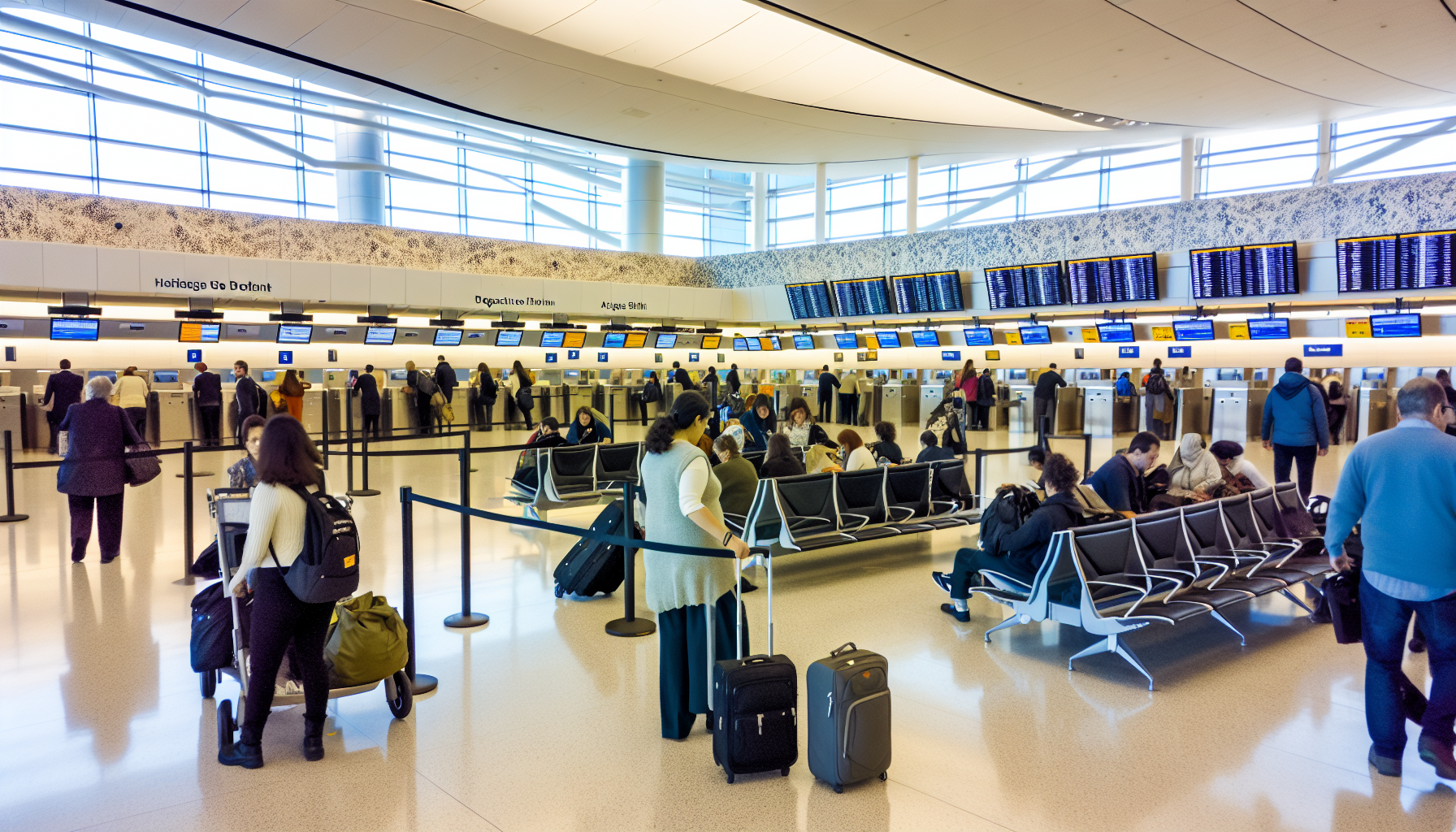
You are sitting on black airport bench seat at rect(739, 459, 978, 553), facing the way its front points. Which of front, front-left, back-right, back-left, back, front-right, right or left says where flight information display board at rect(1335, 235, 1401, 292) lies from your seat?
left

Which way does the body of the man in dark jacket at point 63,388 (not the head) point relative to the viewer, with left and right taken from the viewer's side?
facing away from the viewer

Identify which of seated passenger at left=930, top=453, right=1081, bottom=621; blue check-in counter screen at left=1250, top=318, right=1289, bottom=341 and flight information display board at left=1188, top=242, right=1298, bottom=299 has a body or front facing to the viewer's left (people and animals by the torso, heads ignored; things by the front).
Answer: the seated passenger

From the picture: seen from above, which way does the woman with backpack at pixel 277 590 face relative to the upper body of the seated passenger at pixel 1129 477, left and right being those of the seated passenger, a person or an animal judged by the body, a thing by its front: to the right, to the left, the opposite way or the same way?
the opposite way

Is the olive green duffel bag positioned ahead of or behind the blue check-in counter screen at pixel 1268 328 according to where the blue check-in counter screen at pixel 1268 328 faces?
ahead

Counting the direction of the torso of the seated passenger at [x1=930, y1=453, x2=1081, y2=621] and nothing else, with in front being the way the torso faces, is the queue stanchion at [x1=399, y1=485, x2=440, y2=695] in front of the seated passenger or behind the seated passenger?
in front

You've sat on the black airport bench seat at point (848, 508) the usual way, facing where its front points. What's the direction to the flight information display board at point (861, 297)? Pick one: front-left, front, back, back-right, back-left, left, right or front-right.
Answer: back-left

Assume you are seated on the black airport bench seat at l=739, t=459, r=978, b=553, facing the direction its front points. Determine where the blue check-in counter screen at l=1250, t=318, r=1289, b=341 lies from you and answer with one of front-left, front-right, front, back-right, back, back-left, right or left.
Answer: left

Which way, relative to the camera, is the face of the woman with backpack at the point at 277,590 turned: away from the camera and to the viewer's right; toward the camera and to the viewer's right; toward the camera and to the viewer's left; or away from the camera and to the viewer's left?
away from the camera and to the viewer's left

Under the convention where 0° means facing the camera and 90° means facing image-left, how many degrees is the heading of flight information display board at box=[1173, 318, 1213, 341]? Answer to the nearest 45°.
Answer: approximately 0°
